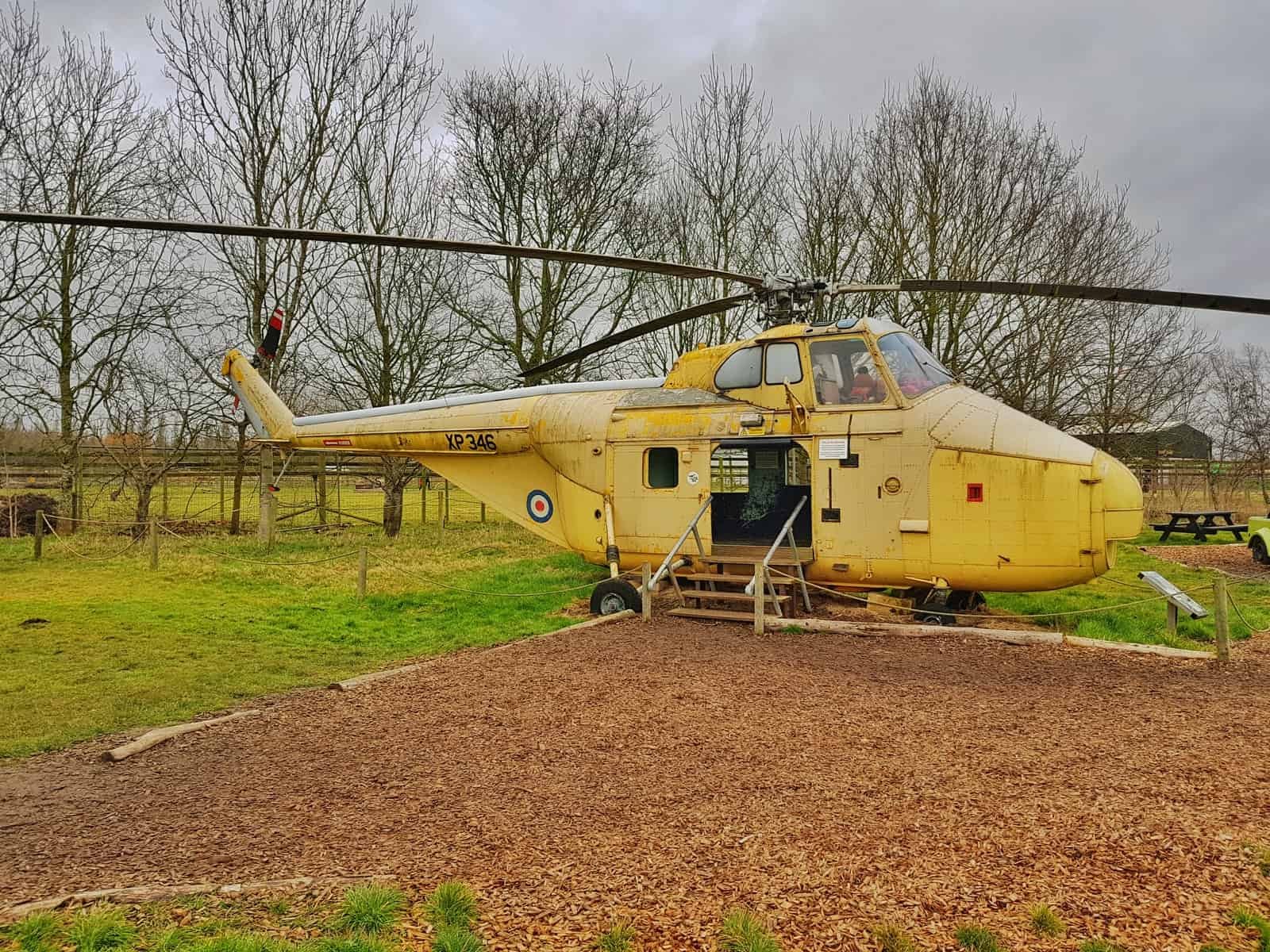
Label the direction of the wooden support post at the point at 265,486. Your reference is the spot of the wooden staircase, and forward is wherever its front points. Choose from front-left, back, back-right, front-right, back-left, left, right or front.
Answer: back-right

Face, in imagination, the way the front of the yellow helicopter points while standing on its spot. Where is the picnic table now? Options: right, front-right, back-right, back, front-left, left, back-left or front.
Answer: front-left

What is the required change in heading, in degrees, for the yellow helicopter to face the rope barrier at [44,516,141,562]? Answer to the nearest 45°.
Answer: approximately 135° to its left

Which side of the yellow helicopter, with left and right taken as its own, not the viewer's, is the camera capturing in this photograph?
right

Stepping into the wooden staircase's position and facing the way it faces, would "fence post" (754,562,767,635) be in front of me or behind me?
in front

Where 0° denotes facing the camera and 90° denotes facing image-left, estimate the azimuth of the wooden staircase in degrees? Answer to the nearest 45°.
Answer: approximately 0°

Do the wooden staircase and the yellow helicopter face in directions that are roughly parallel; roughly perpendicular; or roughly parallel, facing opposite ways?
roughly perpendicular

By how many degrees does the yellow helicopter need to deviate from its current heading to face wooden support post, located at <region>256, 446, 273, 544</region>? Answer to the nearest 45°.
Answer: approximately 135° to its left

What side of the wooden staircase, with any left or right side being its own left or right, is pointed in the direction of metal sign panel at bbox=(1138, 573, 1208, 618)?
left

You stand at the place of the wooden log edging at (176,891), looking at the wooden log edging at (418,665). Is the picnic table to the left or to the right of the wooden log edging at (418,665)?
right

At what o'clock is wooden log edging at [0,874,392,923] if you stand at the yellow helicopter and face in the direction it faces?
The wooden log edging is roughly at 4 o'clock from the yellow helicopter.

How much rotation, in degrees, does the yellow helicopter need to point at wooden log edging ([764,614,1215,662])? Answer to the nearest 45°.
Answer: approximately 45° to its right

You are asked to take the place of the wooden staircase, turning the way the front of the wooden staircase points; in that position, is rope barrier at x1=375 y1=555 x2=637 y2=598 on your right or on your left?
on your right
